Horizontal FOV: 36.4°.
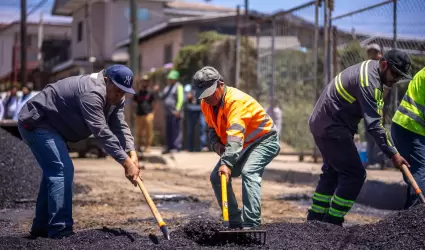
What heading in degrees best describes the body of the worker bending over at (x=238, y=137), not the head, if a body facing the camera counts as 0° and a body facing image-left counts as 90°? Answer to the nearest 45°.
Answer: approximately 45°

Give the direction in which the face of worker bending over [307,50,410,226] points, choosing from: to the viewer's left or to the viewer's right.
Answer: to the viewer's right

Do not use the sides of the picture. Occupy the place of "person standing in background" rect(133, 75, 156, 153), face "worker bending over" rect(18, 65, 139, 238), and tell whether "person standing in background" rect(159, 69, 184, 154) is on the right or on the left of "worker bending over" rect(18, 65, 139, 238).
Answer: left

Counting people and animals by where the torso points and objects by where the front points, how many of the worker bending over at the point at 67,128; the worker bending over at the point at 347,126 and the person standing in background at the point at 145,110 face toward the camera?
1

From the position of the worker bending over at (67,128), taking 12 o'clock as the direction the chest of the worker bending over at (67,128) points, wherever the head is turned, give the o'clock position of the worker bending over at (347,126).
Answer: the worker bending over at (347,126) is roughly at 12 o'clock from the worker bending over at (67,128).

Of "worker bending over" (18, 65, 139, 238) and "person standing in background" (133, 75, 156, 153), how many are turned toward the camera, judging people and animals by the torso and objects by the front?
1

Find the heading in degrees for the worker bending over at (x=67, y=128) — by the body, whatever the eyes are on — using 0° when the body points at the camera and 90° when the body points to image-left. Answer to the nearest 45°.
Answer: approximately 270°

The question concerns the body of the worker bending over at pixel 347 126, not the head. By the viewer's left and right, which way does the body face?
facing to the right of the viewer

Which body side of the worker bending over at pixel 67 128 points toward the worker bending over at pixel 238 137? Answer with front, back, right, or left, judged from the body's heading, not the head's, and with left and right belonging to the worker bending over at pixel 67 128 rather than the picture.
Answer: front
